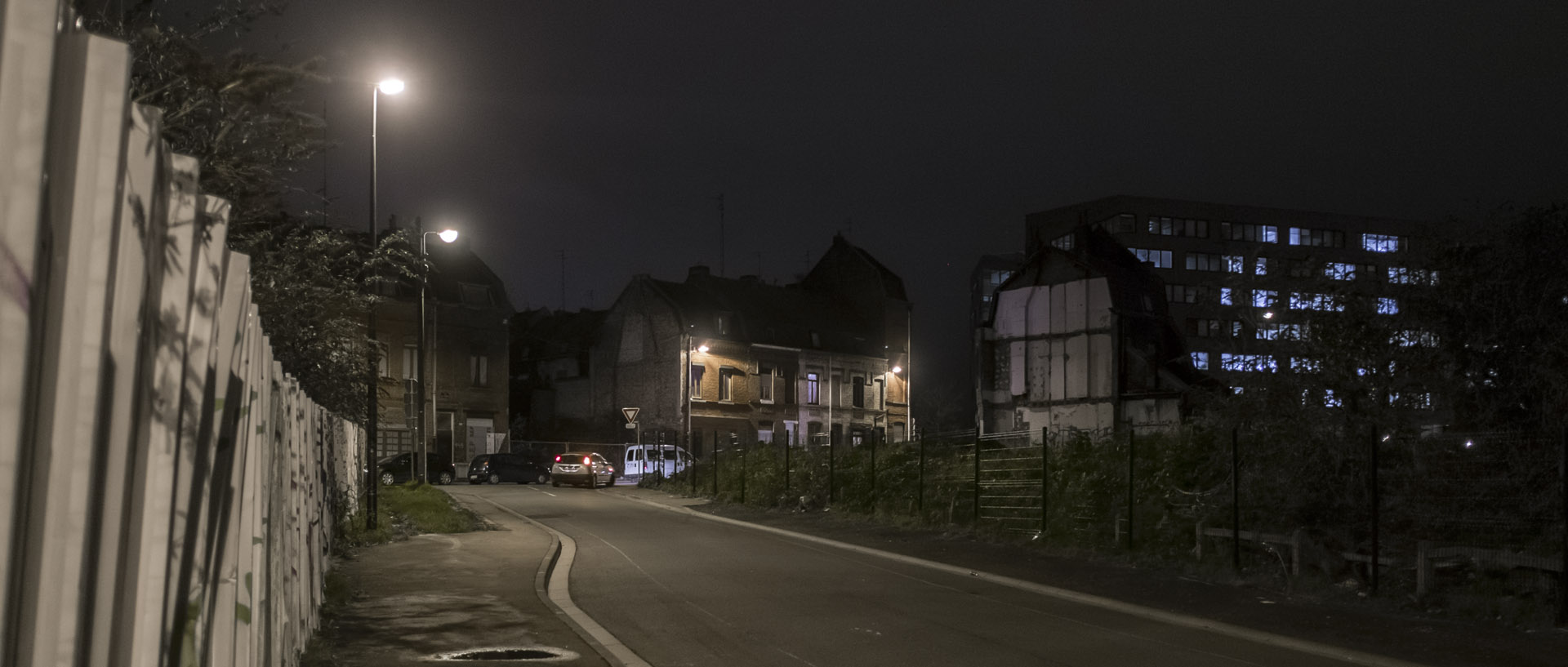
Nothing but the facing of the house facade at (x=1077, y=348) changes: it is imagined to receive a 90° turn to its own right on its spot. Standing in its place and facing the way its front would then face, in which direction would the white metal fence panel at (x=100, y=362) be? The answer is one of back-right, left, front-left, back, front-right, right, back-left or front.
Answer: left

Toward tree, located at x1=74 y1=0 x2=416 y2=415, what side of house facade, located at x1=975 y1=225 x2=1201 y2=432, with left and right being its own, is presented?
front

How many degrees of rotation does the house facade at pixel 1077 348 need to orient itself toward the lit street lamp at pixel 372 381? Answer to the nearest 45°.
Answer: approximately 45° to its right

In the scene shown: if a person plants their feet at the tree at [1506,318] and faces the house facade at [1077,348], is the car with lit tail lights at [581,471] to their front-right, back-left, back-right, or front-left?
front-left

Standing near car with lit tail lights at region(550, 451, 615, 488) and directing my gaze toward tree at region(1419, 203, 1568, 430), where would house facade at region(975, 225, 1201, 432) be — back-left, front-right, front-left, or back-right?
front-left

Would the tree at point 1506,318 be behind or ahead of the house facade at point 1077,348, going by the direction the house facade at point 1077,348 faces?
ahead

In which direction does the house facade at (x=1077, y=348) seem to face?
toward the camera

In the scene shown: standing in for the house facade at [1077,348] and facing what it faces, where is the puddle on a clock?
The puddle is roughly at 12 o'clock from the house facade.

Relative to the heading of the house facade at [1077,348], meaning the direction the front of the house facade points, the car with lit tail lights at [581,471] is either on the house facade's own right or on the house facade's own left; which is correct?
on the house facade's own right

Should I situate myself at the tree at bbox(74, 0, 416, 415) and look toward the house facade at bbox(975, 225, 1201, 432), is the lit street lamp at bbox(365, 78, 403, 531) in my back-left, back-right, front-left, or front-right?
front-left
